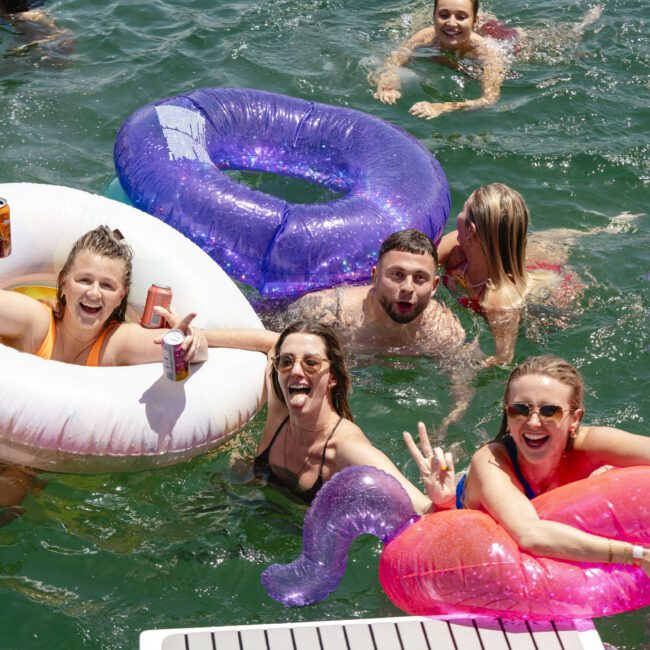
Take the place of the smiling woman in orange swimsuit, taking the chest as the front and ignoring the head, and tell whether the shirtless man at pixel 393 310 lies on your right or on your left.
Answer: on your left

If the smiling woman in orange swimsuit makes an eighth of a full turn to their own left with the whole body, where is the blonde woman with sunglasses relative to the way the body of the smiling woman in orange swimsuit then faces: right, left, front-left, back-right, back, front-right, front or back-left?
front

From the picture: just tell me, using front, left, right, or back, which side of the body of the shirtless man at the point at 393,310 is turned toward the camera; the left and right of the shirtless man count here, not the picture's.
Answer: front

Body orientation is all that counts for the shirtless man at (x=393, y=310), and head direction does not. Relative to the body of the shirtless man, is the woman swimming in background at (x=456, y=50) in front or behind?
behind

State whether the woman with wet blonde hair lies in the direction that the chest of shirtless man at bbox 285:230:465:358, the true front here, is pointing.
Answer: no

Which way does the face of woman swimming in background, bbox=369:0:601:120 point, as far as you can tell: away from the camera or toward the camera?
toward the camera

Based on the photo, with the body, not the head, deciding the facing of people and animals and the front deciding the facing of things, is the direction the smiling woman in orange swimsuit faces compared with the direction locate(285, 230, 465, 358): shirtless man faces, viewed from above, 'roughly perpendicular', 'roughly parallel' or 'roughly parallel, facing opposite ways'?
roughly parallel

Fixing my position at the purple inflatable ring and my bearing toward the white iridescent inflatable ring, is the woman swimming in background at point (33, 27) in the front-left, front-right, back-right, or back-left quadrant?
back-right

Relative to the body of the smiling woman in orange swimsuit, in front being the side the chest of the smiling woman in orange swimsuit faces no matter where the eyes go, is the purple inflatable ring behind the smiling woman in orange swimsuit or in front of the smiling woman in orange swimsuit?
behind

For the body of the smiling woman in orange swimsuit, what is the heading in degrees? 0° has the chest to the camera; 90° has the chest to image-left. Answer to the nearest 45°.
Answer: approximately 0°

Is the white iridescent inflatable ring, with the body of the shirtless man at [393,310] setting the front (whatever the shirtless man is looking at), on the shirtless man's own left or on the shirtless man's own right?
on the shirtless man's own right

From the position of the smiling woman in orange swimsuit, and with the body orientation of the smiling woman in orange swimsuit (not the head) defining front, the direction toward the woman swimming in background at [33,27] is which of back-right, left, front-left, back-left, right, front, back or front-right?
back

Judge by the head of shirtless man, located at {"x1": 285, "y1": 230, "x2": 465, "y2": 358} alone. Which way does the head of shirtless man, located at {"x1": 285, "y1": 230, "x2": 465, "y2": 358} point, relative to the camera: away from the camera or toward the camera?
toward the camera

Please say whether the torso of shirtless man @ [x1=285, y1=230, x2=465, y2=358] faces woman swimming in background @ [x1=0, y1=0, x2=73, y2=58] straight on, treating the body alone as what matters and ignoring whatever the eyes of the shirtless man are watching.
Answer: no

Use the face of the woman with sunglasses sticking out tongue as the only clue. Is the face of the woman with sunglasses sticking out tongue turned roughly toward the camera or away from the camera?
toward the camera

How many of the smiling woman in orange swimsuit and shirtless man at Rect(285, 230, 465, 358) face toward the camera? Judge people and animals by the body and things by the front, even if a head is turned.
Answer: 2

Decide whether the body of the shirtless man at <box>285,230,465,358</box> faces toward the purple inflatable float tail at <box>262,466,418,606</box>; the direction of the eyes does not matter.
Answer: yes
